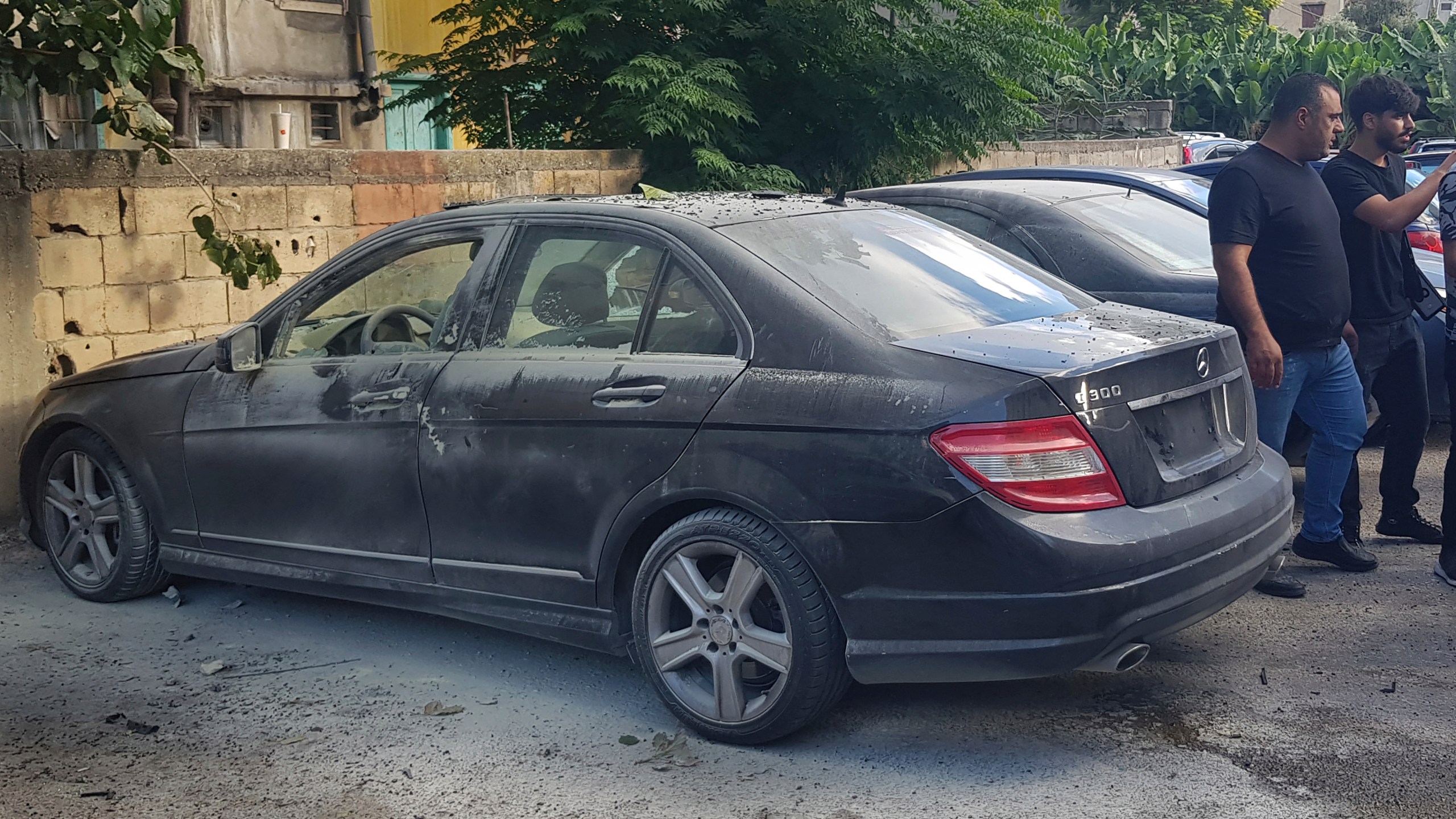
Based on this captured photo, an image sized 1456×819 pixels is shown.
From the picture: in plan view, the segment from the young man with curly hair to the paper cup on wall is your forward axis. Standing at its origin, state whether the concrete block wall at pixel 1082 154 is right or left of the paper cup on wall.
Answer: right

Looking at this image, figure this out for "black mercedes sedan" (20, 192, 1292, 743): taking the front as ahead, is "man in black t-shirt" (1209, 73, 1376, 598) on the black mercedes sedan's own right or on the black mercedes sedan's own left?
on the black mercedes sedan's own right

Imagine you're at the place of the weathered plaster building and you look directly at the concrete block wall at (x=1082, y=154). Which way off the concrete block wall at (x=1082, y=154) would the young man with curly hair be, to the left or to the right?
right

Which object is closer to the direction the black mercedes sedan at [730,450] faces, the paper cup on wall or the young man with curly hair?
the paper cup on wall

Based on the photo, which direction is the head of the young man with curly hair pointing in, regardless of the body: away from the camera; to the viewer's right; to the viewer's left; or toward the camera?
to the viewer's right

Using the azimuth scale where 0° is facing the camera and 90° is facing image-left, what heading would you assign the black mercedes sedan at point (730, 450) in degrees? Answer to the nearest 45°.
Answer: approximately 135°

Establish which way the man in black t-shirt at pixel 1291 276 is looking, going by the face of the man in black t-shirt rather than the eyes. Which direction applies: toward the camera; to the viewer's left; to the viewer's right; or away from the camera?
to the viewer's right
